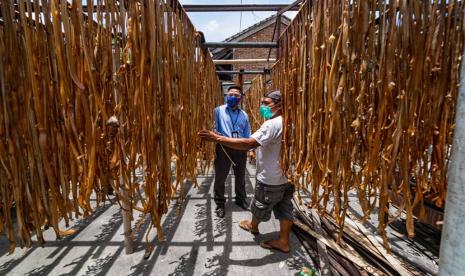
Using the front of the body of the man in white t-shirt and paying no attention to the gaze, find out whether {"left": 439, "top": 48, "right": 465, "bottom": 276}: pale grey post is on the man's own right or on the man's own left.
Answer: on the man's own left

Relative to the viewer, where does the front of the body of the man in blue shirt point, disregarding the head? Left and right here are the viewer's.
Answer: facing the viewer

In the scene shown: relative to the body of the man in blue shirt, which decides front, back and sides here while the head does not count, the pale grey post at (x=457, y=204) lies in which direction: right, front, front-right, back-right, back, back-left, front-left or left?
front

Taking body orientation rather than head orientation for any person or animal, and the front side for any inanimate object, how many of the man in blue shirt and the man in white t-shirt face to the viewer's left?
1

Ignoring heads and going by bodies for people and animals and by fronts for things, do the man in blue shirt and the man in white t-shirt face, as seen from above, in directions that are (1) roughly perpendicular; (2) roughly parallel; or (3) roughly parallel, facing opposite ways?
roughly perpendicular

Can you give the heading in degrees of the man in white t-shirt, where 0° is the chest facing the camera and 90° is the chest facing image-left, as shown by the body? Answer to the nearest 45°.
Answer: approximately 90°

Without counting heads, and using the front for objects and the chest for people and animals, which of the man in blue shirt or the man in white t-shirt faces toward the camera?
the man in blue shirt

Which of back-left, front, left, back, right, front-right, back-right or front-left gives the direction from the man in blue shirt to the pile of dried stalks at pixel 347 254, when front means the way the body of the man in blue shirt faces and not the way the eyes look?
front-left
